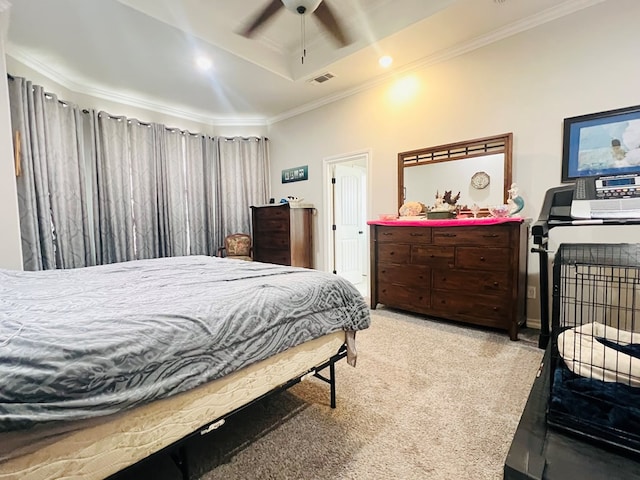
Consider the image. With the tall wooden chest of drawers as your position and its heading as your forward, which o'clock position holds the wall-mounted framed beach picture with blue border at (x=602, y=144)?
The wall-mounted framed beach picture with blue border is roughly at 9 o'clock from the tall wooden chest of drawers.

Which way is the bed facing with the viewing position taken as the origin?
facing away from the viewer and to the right of the viewer

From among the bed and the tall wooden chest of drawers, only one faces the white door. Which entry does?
the bed

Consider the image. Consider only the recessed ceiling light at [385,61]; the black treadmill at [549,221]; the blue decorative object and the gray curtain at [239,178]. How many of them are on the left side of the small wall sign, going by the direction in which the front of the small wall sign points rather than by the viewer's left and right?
3

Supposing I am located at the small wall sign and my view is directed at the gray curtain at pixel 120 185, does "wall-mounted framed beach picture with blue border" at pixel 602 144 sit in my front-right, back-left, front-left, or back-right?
back-left

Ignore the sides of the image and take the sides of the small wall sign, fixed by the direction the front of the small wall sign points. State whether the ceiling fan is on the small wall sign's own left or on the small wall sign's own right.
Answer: on the small wall sign's own left

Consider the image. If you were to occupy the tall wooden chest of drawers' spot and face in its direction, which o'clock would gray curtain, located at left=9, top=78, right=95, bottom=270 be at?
The gray curtain is roughly at 1 o'clock from the tall wooden chest of drawers.

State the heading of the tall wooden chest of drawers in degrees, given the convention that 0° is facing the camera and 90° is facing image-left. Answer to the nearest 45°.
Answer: approximately 45°
